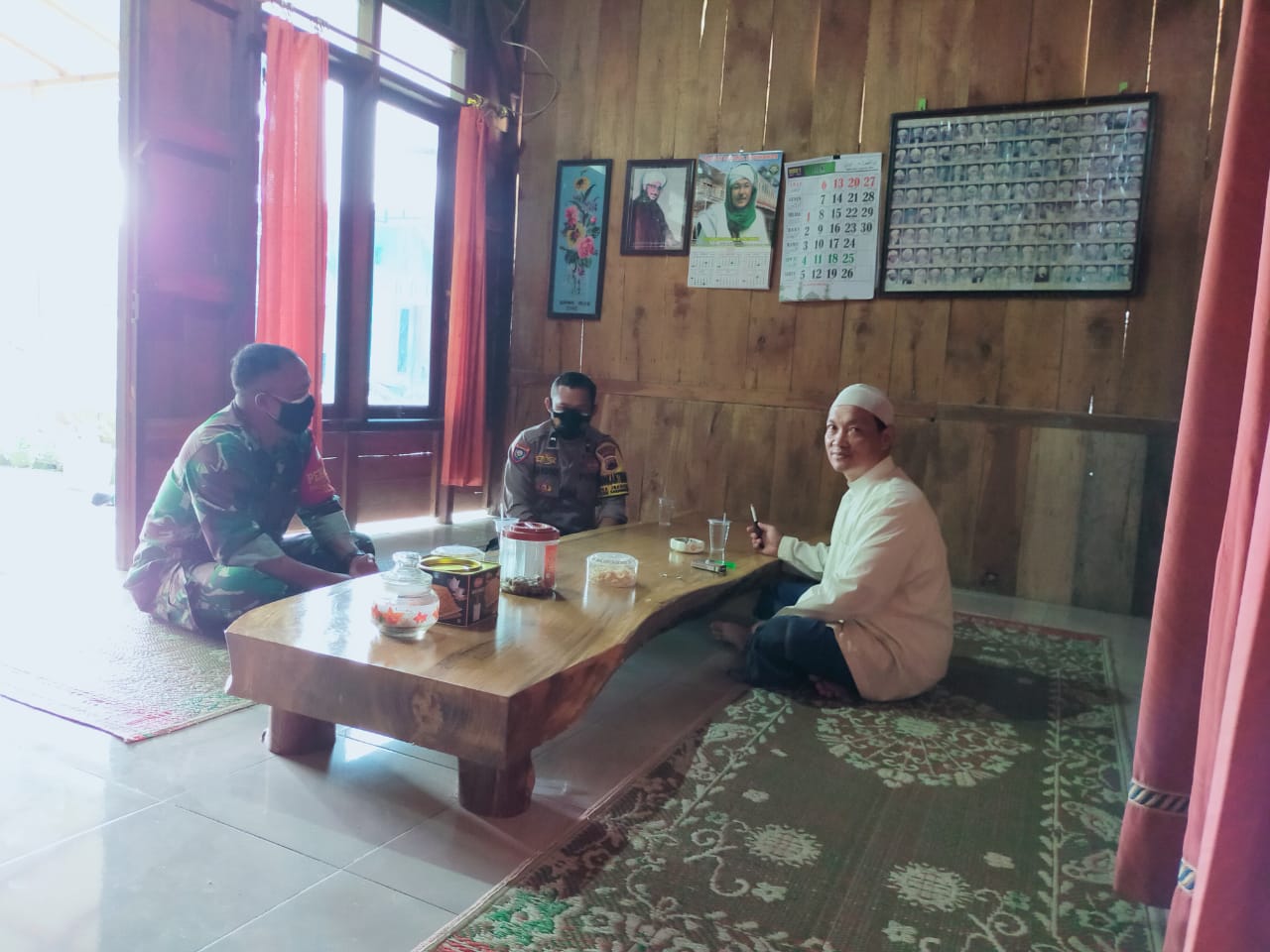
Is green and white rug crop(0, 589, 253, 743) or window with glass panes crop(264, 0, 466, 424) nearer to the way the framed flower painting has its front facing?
the green and white rug

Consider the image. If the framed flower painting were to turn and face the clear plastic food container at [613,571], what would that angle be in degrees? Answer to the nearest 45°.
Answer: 0° — it already faces it

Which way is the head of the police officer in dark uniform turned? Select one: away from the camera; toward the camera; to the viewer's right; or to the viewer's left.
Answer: toward the camera

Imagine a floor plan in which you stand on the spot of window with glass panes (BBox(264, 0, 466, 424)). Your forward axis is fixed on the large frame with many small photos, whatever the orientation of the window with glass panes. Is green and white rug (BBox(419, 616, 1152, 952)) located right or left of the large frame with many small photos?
right

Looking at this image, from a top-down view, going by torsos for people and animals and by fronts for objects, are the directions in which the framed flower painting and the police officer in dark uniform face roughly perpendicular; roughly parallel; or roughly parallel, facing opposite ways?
roughly parallel

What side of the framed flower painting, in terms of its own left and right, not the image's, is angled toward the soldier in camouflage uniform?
front

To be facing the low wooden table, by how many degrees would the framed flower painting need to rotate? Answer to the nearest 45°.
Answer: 0° — it already faces it

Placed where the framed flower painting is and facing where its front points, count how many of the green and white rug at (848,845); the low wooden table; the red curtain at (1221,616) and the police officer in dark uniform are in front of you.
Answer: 4

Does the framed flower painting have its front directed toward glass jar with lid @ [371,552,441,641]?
yes

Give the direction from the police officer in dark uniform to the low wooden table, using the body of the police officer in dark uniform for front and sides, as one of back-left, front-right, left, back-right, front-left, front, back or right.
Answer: front

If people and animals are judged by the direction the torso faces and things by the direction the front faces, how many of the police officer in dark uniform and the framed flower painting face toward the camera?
2

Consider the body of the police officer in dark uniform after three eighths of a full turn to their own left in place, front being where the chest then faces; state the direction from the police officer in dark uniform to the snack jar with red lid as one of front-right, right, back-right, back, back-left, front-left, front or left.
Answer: back-right

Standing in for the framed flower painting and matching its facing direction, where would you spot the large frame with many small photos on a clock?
The large frame with many small photos is roughly at 10 o'clock from the framed flower painting.

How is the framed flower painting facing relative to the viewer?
toward the camera
